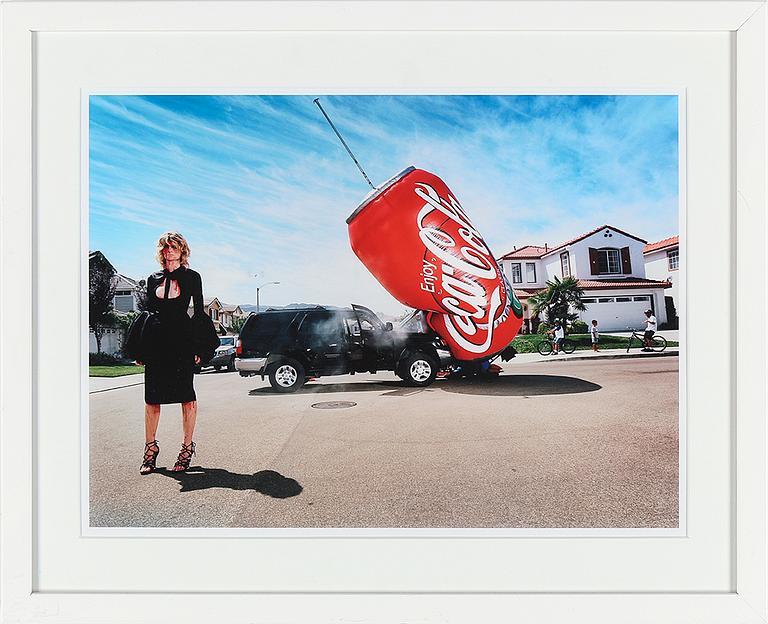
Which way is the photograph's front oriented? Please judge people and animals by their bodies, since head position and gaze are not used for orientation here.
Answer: toward the camera
